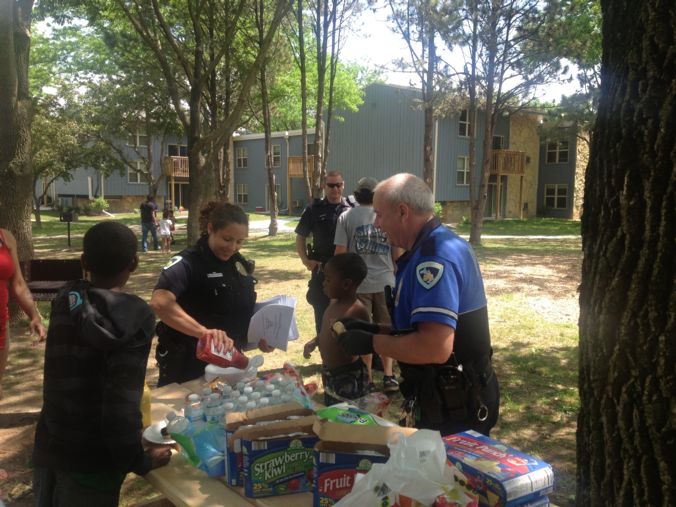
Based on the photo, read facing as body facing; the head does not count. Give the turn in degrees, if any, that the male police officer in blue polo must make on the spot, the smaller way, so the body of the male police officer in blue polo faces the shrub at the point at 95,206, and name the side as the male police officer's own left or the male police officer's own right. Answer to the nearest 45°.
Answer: approximately 45° to the male police officer's own right

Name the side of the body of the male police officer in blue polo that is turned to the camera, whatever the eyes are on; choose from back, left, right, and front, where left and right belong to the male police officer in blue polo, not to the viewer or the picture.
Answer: left

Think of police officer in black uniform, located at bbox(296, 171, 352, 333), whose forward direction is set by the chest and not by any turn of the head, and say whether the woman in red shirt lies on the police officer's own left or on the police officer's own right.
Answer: on the police officer's own right

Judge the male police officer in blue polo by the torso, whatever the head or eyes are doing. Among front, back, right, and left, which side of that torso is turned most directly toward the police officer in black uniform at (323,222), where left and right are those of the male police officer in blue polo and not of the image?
right

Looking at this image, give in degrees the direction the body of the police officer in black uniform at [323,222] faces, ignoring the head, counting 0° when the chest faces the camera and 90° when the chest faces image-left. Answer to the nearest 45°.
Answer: approximately 0°

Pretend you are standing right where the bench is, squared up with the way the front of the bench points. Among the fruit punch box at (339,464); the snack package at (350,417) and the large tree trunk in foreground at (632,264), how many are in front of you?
3
